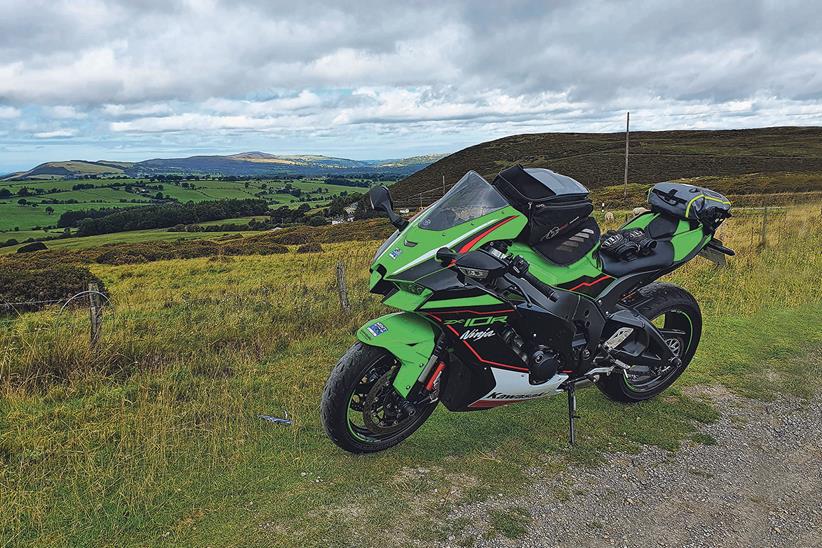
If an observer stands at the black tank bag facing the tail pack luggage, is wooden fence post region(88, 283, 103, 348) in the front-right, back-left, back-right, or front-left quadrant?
back-left

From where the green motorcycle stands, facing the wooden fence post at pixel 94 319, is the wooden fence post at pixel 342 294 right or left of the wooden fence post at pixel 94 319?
right

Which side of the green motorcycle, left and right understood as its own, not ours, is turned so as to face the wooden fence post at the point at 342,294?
right

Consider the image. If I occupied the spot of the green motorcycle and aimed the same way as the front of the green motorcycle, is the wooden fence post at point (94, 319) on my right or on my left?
on my right

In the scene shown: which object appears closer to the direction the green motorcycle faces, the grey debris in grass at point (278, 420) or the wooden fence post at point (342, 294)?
the grey debris in grass

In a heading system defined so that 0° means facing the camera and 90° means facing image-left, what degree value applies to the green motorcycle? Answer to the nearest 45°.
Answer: approximately 45°
